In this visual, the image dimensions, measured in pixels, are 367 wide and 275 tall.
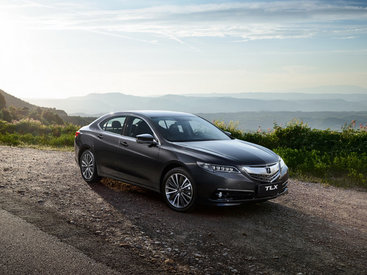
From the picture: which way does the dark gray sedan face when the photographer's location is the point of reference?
facing the viewer and to the right of the viewer
